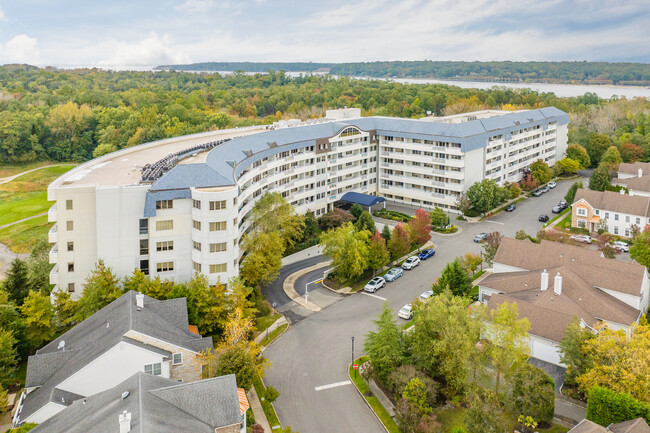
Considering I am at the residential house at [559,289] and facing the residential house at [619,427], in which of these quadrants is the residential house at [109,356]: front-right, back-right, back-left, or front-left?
front-right

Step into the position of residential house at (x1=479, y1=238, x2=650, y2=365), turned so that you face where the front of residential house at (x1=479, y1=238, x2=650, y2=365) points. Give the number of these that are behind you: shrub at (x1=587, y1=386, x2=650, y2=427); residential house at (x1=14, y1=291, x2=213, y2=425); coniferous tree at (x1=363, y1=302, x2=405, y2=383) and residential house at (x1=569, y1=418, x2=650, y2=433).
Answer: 0

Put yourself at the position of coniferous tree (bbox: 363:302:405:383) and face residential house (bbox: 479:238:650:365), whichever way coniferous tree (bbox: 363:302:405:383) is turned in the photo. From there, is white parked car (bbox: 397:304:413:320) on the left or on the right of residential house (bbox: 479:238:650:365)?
left

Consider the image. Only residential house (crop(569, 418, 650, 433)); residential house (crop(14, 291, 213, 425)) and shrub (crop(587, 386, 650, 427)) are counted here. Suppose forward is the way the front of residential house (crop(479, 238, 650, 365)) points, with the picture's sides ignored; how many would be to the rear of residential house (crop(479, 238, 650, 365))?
0

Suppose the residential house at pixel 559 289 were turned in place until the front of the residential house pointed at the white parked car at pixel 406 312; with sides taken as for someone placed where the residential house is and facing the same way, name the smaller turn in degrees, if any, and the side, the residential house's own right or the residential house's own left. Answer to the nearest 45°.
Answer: approximately 90° to the residential house's own right

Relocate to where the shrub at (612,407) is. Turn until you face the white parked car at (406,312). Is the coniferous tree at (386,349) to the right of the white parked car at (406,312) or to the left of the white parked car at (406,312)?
left

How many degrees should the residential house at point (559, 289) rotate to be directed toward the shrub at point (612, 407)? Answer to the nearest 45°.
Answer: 0° — it already faces it

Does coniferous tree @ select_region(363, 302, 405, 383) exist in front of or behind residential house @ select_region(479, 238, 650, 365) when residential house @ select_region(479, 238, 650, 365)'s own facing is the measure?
in front

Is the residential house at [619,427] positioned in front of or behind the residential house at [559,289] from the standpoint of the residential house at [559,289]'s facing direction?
in front
